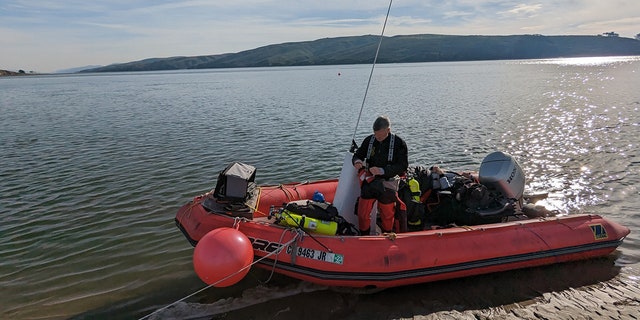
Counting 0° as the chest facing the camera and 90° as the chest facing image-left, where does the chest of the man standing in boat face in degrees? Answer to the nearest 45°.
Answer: approximately 45°

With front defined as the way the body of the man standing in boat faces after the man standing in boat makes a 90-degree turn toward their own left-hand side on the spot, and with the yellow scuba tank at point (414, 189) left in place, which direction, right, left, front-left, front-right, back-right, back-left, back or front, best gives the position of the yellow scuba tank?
front

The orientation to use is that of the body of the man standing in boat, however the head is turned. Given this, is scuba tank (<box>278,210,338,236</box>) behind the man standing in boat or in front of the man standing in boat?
in front
